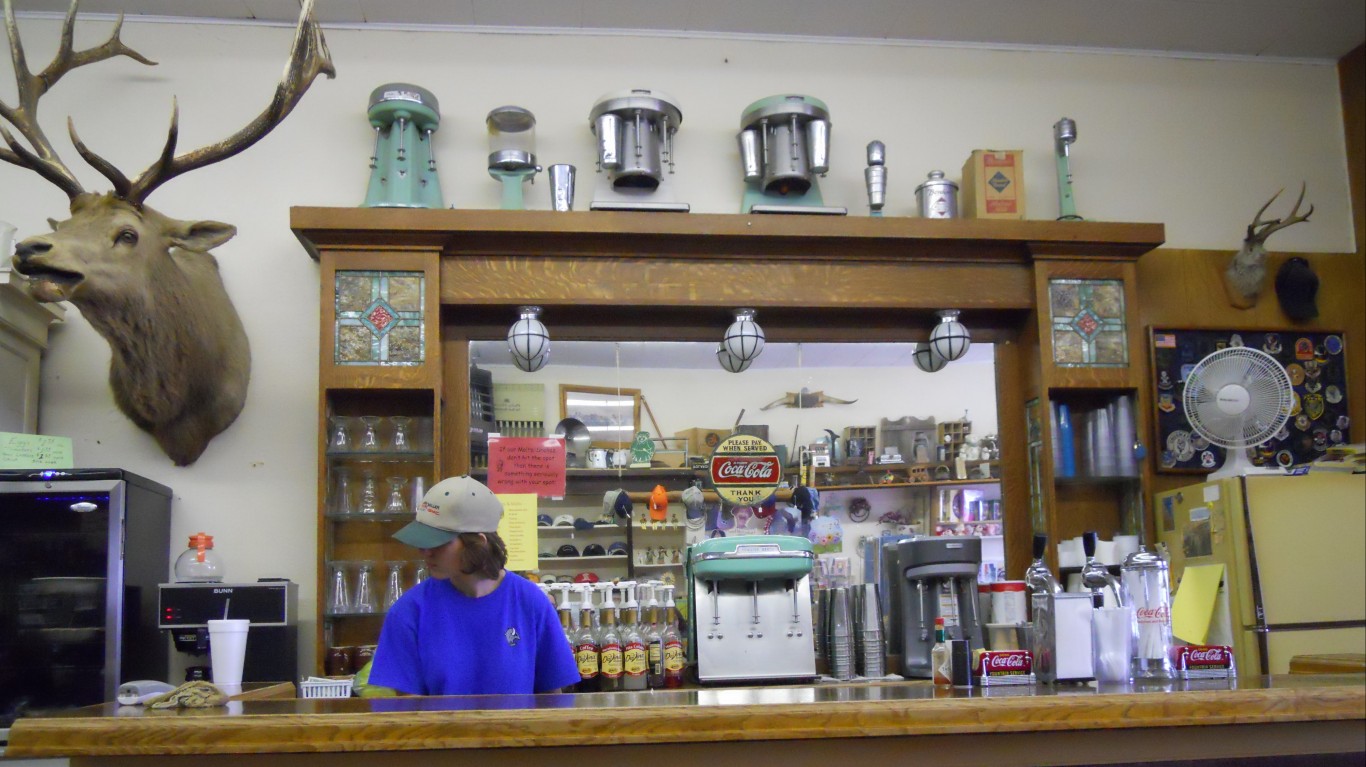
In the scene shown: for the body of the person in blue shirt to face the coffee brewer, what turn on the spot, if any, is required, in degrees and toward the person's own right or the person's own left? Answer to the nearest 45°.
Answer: approximately 135° to the person's own right

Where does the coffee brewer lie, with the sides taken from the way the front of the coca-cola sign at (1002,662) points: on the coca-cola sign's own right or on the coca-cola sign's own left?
on the coca-cola sign's own right

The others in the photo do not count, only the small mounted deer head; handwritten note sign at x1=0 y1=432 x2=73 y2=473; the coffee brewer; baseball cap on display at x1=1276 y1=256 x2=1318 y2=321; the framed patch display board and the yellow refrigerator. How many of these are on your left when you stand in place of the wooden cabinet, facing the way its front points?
4

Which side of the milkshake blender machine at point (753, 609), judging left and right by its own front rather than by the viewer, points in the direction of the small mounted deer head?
left

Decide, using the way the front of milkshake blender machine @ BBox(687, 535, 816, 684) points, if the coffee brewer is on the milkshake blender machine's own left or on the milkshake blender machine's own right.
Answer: on the milkshake blender machine's own right

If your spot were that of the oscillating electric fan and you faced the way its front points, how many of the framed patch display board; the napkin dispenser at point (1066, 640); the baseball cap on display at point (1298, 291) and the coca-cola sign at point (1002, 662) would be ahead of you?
2

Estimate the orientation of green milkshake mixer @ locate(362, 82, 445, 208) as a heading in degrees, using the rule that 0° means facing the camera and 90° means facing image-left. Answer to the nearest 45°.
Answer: approximately 0°

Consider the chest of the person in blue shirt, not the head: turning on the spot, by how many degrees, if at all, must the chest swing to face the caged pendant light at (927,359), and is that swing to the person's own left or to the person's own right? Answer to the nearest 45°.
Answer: approximately 135° to the person's own left

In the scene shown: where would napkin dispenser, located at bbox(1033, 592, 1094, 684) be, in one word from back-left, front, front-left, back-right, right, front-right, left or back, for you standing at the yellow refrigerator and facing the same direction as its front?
front-right

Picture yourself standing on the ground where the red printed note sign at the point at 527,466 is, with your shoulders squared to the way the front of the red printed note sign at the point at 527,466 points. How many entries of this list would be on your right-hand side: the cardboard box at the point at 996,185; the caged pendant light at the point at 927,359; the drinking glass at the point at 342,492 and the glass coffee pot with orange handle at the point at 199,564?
2
